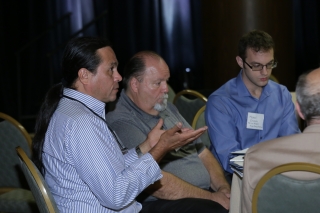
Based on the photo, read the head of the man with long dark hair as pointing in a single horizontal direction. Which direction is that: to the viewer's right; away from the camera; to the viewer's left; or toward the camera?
to the viewer's right

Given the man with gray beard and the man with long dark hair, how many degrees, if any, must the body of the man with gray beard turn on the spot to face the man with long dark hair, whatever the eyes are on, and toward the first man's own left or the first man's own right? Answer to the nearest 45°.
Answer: approximately 45° to the first man's own right

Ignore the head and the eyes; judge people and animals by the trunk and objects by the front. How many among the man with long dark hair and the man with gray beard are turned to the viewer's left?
0

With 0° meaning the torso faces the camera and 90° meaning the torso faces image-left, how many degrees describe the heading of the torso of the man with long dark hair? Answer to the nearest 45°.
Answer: approximately 270°
